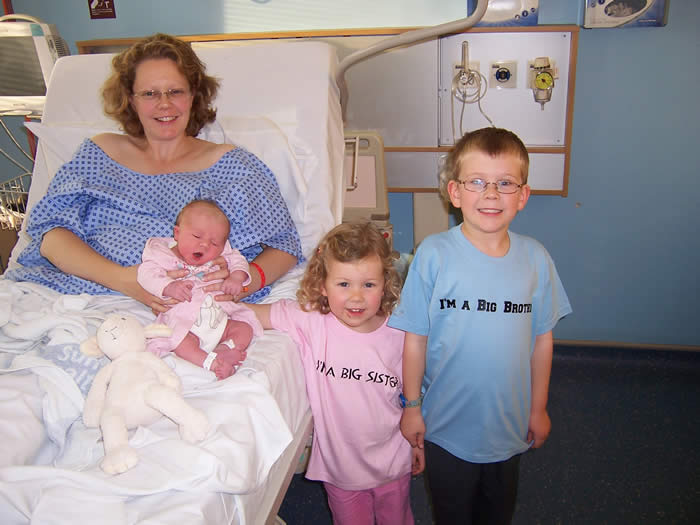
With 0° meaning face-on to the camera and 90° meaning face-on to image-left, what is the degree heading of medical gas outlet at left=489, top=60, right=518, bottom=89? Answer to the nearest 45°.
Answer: approximately 0°

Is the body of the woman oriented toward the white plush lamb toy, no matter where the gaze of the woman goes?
yes

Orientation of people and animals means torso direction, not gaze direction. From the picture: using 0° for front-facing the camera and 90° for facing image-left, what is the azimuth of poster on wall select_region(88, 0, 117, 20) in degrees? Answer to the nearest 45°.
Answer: approximately 0°

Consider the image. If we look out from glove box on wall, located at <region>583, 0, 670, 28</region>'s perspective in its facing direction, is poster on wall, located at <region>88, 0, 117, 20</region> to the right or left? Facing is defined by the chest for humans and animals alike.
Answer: on its right

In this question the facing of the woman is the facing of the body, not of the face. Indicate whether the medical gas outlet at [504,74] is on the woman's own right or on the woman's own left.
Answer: on the woman's own left

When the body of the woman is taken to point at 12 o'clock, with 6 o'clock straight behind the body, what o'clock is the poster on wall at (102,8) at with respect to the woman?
The poster on wall is roughly at 6 o'clock from the woman.

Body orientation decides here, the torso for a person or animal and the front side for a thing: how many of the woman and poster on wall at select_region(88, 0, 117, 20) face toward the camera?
2
